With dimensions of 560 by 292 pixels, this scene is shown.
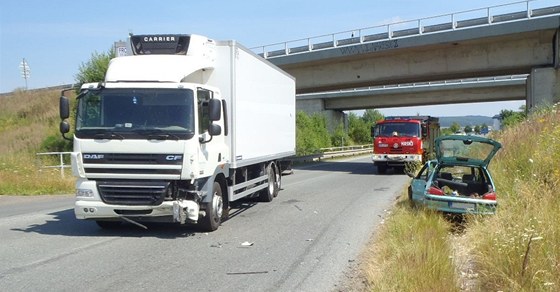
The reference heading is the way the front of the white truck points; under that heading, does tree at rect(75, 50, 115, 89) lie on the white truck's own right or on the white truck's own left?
on the white truck's own right

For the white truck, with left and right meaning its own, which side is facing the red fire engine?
back

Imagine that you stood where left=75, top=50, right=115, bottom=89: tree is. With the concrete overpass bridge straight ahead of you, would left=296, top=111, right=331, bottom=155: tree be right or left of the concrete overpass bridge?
left

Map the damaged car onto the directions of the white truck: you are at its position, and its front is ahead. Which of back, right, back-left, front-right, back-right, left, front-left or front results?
back-left

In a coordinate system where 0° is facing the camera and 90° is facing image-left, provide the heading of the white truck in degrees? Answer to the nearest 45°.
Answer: approximately 45°

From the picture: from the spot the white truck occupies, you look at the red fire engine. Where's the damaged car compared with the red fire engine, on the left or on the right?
right
